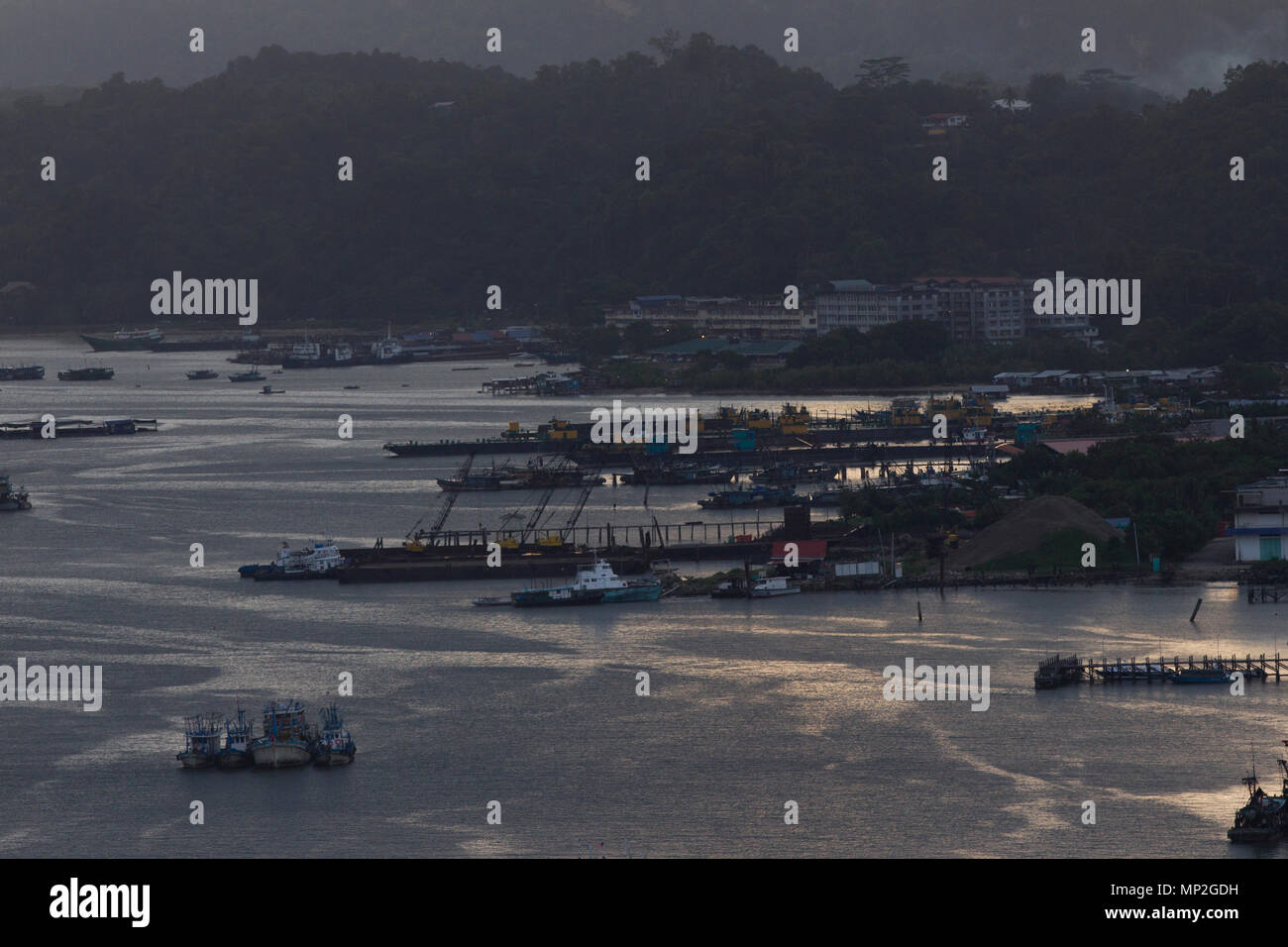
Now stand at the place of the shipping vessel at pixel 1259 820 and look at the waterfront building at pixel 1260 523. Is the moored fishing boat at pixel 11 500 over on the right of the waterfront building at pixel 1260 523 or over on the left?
left

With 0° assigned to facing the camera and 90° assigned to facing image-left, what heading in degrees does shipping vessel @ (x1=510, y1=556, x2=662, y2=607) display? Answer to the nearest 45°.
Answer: approximately 270°

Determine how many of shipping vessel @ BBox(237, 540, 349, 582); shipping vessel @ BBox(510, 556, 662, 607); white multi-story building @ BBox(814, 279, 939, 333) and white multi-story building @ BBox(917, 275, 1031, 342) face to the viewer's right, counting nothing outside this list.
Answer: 2

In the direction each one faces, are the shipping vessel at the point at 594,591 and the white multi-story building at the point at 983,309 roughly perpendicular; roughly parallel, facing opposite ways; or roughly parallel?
roughly perpendicular

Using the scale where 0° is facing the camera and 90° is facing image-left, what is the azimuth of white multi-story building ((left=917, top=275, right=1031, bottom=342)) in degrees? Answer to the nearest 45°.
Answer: approximately 0°

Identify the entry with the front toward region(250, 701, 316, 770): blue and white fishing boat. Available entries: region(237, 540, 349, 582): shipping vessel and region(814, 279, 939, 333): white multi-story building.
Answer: the white multi-story building

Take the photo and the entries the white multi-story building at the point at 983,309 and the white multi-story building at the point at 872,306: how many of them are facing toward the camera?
2

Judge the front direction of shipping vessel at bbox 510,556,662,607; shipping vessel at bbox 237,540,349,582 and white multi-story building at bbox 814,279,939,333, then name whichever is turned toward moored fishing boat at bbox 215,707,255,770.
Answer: the white multi-story building

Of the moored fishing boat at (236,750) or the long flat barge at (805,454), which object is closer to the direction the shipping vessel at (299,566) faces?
the long flat barge

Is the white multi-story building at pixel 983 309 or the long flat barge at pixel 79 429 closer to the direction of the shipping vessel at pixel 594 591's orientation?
the white multi-story building

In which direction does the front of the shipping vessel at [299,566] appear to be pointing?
to the viewer's right
